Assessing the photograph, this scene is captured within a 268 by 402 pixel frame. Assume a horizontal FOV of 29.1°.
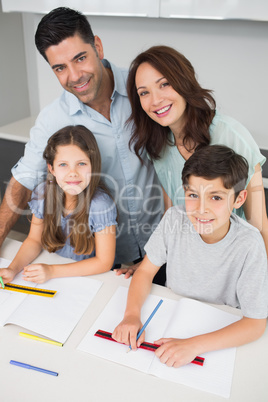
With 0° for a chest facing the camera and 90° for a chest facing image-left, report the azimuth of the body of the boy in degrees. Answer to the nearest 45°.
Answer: approximately 45°

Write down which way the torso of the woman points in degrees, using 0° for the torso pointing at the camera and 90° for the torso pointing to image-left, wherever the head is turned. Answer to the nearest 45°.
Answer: approximately 45°

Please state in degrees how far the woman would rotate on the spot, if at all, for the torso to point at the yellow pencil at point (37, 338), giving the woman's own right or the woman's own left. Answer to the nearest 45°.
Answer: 0° — they already face it
